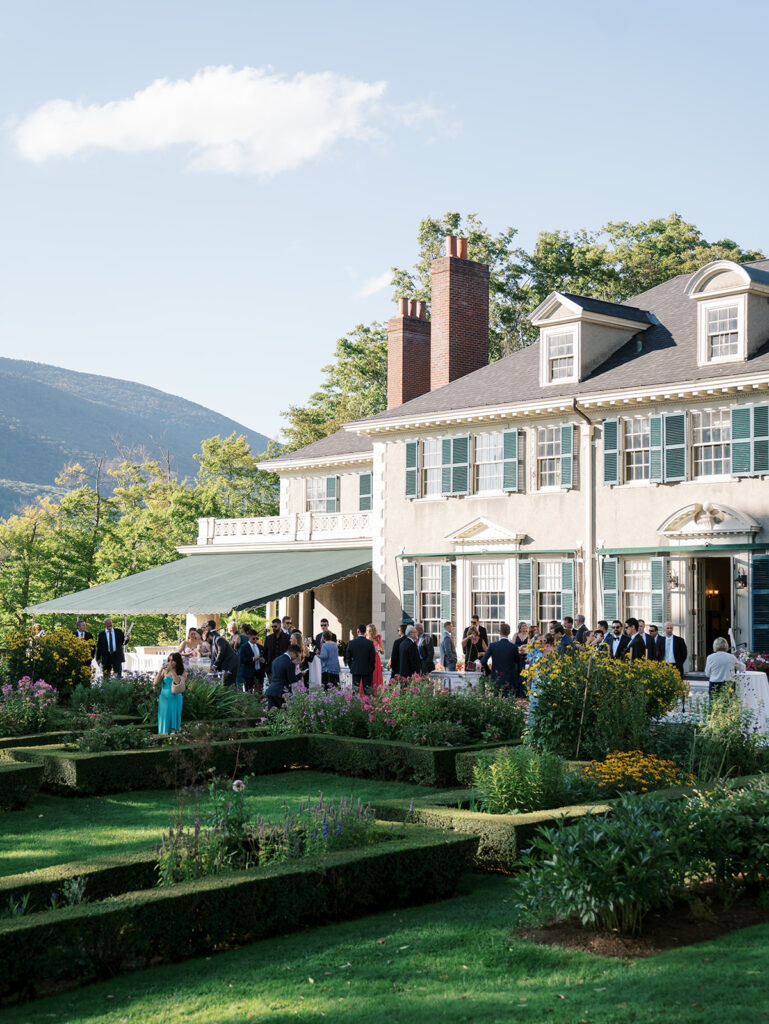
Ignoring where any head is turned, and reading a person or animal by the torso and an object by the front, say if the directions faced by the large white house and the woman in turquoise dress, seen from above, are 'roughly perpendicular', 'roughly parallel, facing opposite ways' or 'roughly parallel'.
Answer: roughly parallel

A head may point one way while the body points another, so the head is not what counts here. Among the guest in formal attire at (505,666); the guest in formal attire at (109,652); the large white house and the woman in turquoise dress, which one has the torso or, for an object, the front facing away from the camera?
the guest in formal attire at (505,666)

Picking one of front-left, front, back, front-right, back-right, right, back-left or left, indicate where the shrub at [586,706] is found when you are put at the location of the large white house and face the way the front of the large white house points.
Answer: front-left

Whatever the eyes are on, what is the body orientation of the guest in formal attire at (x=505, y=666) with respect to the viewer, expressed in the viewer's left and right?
facing away from the viewer

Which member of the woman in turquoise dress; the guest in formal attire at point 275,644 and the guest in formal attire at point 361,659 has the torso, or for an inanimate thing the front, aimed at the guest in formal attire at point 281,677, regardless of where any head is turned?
the guest in formal attire at point 275,644

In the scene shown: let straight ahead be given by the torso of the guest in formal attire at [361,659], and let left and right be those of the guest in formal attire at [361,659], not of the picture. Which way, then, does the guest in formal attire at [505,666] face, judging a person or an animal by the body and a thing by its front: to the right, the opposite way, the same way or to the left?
the same way

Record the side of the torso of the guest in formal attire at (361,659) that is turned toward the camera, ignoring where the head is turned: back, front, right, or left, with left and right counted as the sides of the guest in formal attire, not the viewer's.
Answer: back

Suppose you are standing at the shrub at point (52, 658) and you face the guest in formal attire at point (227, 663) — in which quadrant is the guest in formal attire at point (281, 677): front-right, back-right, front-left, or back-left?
front-right

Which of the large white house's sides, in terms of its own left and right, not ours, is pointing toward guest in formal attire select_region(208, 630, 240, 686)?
front

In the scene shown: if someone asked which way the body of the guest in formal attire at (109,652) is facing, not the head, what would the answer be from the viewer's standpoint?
toward the camera

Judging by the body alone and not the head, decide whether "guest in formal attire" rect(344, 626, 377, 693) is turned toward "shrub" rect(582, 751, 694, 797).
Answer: no

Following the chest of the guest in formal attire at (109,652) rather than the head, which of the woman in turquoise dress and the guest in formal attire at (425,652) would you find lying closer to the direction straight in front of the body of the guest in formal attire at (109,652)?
the woman in turquoise dress

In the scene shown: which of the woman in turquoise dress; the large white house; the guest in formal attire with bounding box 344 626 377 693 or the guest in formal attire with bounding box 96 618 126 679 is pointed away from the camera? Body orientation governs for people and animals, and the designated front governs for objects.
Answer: the guest in formal attire with bounding box 344 626 377 693

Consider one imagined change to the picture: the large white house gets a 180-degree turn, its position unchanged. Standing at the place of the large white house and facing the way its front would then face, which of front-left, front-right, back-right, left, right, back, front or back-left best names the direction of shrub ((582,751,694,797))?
back-right

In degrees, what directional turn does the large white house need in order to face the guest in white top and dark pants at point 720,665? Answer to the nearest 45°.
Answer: approximately 45° to its left

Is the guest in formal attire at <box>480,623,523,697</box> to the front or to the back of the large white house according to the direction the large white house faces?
to the front

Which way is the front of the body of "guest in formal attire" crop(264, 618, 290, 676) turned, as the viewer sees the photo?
toward the camera
